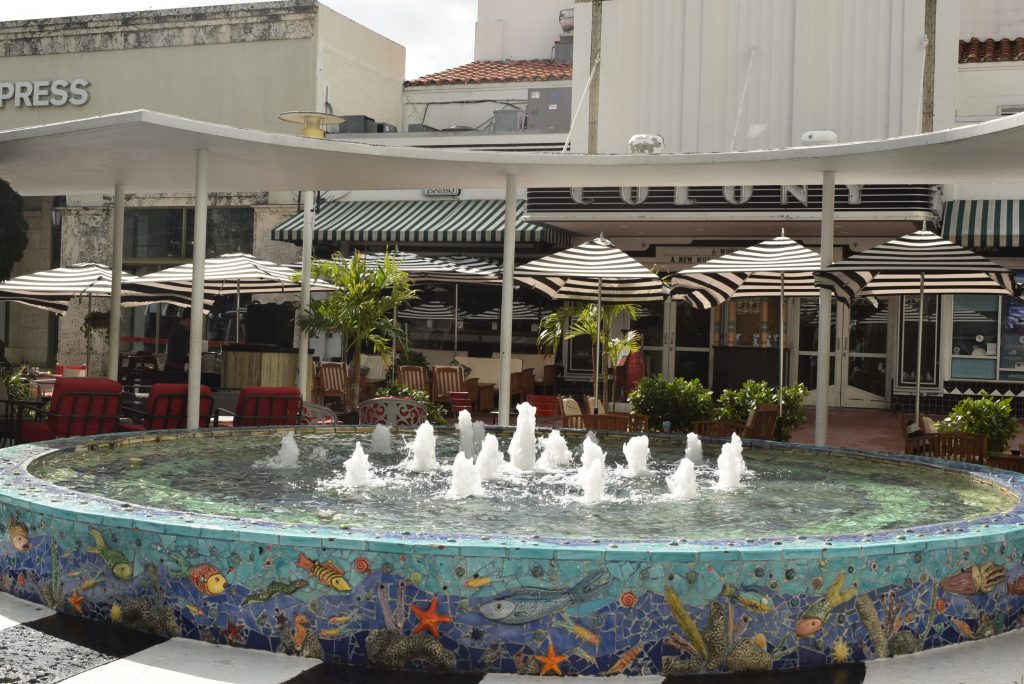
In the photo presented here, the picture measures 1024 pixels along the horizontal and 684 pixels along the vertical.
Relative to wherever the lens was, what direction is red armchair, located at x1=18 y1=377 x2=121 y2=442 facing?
facing away from the viewer and to the left of the viewer

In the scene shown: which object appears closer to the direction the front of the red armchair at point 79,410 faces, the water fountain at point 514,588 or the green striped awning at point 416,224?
the green striped awning

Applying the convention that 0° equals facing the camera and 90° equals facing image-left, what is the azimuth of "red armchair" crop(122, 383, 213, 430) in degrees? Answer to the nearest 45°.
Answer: approximately 135°

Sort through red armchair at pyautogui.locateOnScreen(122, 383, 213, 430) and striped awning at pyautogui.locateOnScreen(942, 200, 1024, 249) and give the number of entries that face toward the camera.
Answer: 1

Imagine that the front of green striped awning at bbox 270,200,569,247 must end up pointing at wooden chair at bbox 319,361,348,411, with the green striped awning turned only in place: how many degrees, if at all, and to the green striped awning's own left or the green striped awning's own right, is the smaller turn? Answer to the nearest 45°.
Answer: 0° — it already faces it

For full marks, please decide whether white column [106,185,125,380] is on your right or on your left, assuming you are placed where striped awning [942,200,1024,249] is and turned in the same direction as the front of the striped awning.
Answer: on your right

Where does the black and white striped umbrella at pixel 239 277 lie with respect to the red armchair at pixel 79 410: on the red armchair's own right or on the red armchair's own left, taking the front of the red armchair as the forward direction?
on the red armchair's own right
